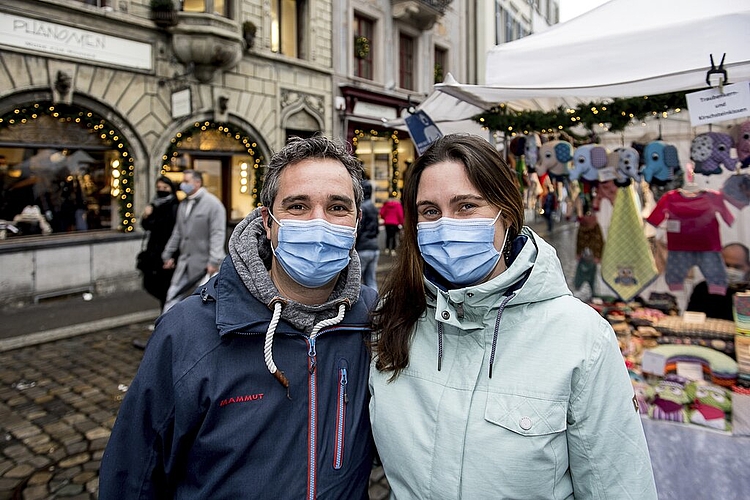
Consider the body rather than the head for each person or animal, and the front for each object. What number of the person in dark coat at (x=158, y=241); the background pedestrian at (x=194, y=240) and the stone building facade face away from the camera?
0

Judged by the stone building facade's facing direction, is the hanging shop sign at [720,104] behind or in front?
in front

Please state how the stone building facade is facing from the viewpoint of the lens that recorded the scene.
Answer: facing the viewer and to the right of the viewer

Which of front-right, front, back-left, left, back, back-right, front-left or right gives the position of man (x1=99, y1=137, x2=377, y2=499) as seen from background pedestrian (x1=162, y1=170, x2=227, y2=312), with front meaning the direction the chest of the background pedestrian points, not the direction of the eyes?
front-left

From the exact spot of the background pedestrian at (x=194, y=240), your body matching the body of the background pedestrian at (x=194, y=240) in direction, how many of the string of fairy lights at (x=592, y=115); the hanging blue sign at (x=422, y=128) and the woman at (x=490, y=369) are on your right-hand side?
0

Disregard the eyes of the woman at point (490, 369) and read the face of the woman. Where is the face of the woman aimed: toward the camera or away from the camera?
toward the camera

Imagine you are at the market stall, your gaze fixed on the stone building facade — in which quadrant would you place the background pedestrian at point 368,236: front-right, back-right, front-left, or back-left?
front-right

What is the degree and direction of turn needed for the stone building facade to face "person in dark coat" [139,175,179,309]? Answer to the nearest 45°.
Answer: approximately 45° to its right

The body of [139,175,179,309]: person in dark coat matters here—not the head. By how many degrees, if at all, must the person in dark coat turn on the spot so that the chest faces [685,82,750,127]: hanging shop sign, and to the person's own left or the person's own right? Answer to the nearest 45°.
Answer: approximately 90° to the person's own left

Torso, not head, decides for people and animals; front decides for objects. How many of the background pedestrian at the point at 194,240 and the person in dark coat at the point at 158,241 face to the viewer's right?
0

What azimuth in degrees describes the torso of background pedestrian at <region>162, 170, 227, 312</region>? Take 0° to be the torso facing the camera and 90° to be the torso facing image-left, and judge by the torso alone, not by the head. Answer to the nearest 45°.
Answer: approximately 45°

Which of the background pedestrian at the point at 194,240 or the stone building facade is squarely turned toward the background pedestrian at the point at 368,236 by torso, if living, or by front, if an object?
the stone building facade

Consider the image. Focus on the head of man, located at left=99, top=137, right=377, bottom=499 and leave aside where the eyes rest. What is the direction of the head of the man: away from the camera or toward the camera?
toward the camera

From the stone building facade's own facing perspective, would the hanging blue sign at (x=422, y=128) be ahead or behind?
ahead

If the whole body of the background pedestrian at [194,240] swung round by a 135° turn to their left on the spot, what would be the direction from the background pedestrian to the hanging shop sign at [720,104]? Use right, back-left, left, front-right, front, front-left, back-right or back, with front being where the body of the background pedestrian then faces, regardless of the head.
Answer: front-right

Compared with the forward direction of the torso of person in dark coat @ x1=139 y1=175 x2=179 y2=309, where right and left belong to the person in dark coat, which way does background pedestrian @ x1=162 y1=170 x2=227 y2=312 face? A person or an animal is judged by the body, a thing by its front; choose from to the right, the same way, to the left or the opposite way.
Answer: the same way

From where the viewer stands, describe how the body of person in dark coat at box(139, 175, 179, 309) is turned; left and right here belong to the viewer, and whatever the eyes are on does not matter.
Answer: facing the viewer and to the left of the viewer

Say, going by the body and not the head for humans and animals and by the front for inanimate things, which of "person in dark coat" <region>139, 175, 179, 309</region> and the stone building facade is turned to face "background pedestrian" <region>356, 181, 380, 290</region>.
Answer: the stone building facade

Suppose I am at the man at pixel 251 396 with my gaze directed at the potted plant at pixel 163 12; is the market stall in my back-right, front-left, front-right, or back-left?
front-right
